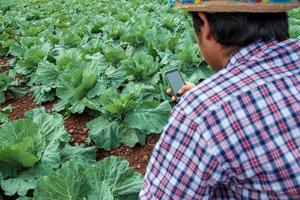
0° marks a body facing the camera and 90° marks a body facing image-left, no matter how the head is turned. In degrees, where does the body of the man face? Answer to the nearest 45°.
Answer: approximately 135°

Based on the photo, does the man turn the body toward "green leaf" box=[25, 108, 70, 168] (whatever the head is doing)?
yes

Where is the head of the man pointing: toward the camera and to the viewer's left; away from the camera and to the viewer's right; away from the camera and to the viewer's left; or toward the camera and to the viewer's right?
away from the camera and to the viewer's left

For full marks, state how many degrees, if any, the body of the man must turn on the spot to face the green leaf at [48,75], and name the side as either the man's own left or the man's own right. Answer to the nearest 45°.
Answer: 0° — they already face it

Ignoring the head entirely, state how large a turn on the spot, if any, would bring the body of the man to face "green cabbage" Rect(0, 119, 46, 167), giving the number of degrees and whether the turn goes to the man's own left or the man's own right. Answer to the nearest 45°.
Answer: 0° — they already face it
